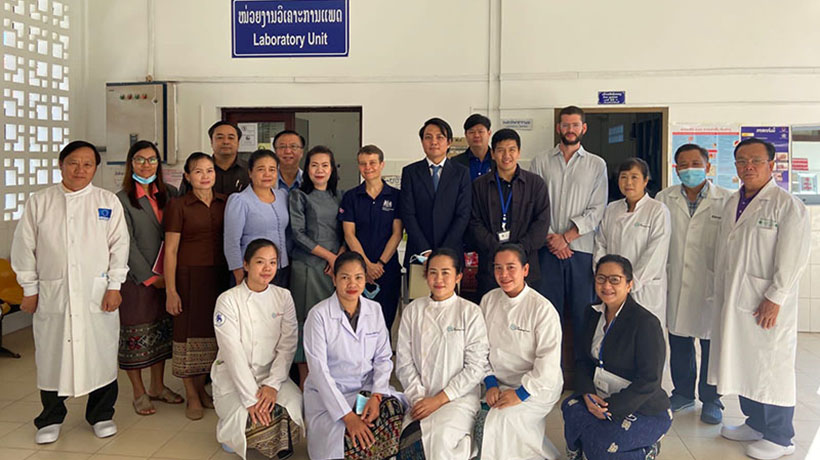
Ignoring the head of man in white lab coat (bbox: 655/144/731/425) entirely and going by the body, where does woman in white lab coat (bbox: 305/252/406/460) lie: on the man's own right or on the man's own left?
on the man's own right

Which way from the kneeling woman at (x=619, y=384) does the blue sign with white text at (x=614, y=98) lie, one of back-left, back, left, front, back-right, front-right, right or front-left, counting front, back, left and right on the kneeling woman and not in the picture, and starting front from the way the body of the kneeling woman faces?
back-right

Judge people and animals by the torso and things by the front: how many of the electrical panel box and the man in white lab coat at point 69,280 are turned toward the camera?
2

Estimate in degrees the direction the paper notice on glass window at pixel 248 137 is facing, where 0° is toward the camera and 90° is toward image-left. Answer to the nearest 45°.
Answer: approximately 0°

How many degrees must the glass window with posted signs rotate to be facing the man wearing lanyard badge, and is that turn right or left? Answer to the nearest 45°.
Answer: approximately 45° to its right

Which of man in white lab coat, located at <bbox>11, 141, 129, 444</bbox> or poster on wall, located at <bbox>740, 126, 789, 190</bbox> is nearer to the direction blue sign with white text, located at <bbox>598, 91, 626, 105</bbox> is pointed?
the man in white lab coat

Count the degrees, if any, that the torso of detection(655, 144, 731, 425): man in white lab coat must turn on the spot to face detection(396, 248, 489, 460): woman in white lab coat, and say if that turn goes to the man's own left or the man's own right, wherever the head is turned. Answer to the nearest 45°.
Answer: approximately 45° to the man's own right
